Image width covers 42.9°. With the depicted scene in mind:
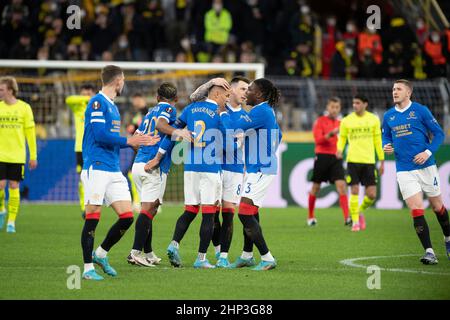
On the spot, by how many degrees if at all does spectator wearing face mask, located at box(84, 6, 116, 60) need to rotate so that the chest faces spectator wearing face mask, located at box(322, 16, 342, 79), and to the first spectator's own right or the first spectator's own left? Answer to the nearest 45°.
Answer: approximately 90° to the first spectator's own left

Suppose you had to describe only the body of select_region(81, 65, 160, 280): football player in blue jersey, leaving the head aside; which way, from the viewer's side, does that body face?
to the viewer's right

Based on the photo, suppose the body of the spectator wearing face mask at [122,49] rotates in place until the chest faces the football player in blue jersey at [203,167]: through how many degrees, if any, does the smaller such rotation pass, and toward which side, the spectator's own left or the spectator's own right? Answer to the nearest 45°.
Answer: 0° — they already face them

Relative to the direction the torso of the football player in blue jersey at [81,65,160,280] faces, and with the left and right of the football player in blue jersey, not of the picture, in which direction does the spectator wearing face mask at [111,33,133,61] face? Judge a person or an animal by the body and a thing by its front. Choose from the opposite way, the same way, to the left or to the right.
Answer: to the right

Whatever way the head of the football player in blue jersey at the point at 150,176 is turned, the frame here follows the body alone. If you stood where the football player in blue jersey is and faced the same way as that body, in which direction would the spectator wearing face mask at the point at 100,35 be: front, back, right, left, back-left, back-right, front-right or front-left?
front-left

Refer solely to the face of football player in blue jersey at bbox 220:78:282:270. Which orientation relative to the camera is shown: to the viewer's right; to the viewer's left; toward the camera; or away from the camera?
to the viewer's left

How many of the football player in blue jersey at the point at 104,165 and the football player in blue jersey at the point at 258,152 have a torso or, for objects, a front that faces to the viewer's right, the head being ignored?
1

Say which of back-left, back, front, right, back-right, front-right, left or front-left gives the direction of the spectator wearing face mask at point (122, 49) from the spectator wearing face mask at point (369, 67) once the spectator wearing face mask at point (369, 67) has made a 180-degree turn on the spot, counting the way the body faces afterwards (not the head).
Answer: left

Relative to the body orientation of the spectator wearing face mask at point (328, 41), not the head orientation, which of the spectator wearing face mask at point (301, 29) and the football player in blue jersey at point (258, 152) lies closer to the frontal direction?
the football player in blue jersey

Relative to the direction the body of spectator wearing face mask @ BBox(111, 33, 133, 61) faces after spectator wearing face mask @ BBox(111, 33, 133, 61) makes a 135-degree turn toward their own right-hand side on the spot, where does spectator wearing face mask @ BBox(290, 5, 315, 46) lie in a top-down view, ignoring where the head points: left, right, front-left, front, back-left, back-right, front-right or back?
back-right

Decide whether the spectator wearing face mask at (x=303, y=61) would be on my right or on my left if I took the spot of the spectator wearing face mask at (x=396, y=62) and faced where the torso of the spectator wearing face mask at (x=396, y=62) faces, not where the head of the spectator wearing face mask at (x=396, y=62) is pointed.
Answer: on my right

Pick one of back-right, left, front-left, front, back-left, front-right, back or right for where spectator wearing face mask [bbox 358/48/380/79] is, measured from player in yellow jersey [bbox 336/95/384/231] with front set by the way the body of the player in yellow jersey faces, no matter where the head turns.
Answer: back
